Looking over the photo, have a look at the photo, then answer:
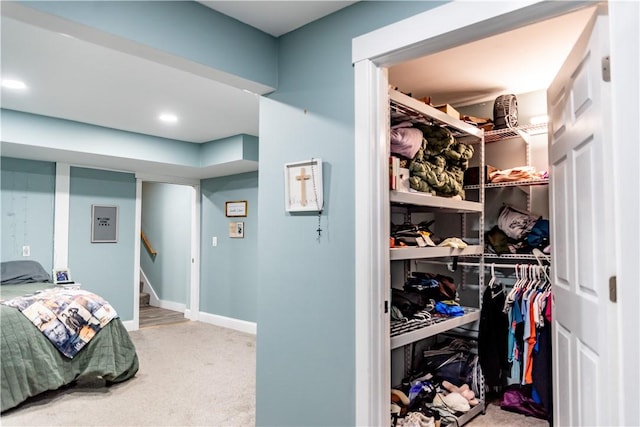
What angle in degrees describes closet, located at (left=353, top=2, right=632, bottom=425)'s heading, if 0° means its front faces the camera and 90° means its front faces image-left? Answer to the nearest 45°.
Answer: approximately 45°

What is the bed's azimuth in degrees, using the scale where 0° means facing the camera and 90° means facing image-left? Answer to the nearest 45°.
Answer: approximately 315°

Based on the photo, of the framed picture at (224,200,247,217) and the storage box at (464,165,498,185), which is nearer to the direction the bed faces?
the storage box

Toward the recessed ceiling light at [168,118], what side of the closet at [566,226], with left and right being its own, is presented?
right

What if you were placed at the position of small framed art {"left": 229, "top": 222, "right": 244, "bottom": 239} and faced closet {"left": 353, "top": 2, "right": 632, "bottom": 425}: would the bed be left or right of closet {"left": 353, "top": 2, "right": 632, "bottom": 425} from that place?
right
